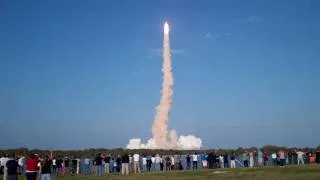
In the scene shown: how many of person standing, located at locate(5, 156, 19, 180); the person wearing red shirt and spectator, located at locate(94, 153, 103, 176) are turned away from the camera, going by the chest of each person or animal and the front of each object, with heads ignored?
3

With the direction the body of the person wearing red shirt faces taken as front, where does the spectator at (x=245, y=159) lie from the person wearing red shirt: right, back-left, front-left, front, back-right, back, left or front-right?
front-right

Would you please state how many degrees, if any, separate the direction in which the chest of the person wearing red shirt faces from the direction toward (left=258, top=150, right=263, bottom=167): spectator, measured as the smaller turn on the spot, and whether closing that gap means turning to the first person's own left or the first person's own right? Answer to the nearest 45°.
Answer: approximately 45° to the first person's own right

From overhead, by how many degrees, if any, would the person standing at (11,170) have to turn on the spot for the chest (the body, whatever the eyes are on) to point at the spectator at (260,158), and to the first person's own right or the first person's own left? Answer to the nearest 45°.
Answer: approximately 45° to the first person's own right

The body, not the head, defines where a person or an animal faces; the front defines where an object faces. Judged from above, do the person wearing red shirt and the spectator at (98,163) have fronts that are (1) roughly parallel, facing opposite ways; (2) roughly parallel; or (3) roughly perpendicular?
roughly parallel

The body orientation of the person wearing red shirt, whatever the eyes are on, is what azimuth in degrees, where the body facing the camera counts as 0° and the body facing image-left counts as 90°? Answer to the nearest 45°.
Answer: approximately 180°

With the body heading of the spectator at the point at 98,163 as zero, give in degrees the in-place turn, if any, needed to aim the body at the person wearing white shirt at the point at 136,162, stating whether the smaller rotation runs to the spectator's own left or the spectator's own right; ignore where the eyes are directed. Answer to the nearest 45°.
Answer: approximately 90° to the spectator's own right

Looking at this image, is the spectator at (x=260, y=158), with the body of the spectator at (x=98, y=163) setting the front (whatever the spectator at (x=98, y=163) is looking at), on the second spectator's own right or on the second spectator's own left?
on the second spectator's own right

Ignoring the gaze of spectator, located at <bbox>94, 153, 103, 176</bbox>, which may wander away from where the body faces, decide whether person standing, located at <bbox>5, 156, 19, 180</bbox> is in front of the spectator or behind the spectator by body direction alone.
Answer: behind

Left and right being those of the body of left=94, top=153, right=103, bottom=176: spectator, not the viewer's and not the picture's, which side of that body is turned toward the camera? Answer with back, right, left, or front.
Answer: back

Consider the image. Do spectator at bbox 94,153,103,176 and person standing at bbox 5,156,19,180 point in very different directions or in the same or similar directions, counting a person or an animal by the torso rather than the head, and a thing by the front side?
same or similar directions

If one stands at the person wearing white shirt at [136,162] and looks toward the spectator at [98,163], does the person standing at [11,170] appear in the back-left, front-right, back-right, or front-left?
front-left

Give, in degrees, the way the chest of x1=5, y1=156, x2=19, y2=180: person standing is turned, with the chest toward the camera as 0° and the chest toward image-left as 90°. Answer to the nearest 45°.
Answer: approximately 180°
